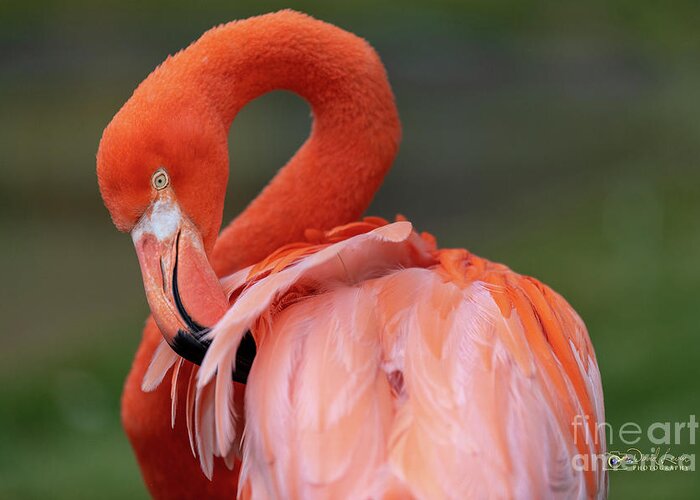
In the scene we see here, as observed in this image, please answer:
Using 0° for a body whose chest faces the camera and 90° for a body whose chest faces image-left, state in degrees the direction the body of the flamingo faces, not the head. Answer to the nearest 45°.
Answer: approximately 135°
